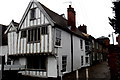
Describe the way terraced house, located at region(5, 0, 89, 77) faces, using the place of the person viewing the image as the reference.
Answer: facing the viewer and to the left of the viewer
